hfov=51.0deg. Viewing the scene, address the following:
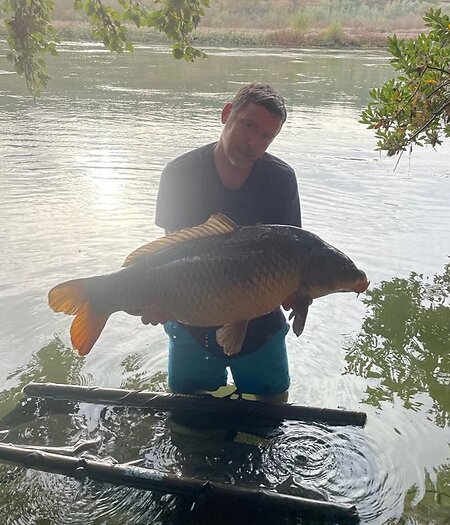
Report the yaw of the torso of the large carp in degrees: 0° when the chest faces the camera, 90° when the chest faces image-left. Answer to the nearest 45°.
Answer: approximately 270°

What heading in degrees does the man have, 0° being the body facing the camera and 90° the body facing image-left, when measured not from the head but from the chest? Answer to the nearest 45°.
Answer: approximately 0°
